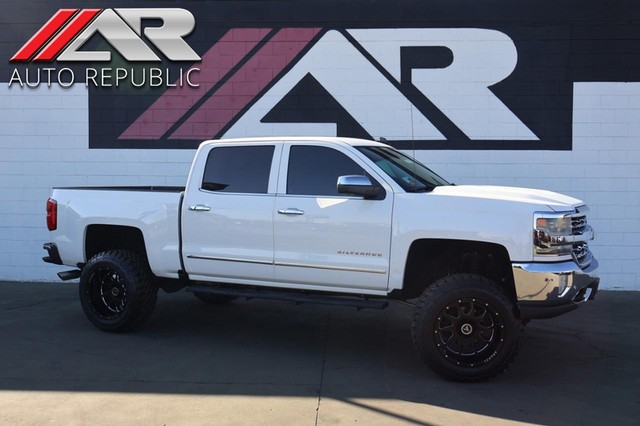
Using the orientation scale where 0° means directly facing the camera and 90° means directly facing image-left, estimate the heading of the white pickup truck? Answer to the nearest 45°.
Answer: approximately 315°
